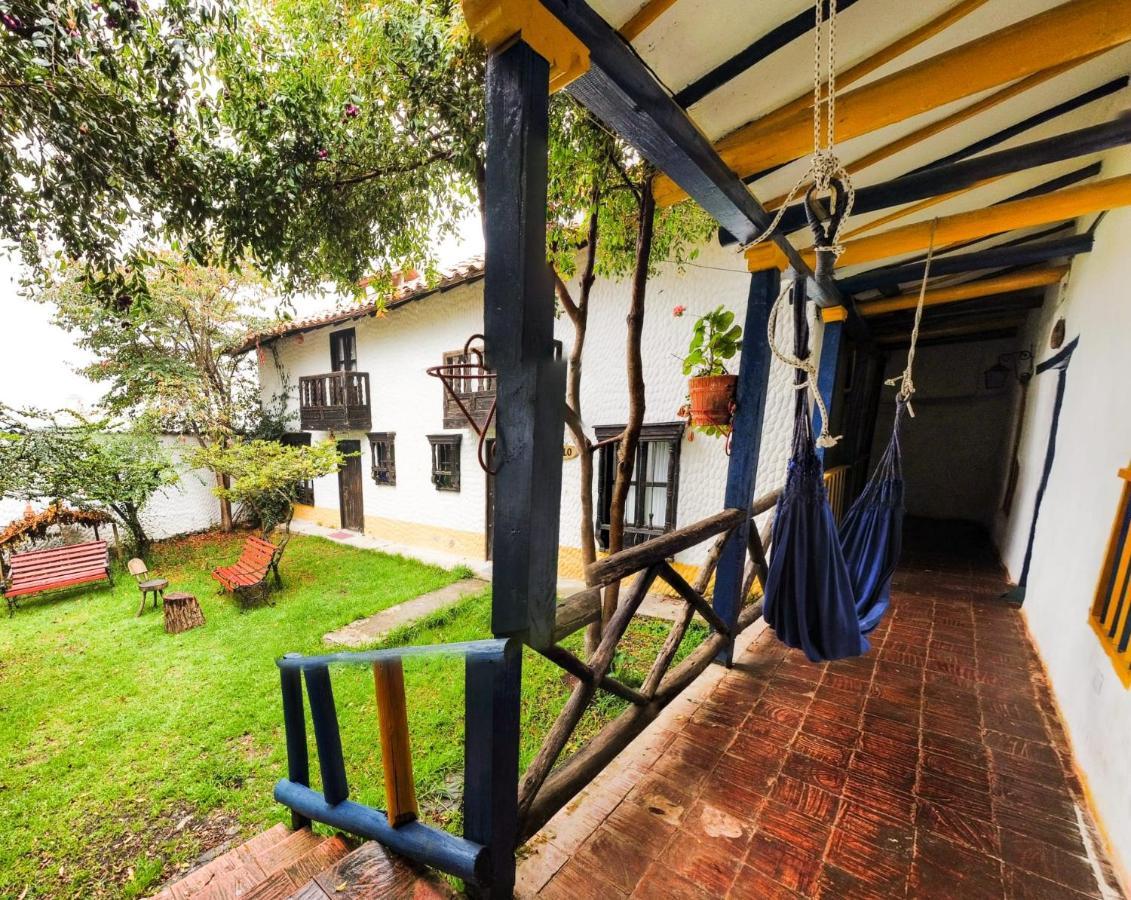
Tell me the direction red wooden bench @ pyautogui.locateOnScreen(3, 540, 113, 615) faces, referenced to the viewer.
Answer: facing the viewer and to the right of the viewer

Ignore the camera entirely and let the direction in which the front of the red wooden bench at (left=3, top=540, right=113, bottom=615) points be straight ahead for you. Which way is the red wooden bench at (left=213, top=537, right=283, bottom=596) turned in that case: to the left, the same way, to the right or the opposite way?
to the right

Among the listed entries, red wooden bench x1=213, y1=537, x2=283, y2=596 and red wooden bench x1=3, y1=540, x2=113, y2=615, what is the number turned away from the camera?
0

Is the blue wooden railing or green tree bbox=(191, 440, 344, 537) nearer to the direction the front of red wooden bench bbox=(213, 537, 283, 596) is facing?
the blue wooden railing

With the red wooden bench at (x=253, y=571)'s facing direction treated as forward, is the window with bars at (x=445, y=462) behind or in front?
behind

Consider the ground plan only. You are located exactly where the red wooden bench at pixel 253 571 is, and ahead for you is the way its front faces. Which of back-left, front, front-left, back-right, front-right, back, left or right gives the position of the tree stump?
front

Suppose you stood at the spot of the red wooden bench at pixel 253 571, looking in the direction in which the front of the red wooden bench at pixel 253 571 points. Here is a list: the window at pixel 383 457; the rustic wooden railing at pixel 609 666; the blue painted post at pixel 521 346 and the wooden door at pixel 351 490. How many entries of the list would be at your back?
2

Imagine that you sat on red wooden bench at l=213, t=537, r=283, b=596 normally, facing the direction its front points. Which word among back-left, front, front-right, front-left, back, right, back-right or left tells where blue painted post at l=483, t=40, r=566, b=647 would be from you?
front-left

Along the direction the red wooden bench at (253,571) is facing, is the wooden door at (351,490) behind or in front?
behind

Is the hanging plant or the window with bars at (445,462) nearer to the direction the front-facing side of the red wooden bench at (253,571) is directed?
the hanging plant

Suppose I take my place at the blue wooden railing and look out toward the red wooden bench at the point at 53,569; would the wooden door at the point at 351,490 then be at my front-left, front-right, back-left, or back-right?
front-right

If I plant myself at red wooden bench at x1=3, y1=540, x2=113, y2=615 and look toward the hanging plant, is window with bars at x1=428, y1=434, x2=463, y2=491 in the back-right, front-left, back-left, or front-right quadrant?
front-left

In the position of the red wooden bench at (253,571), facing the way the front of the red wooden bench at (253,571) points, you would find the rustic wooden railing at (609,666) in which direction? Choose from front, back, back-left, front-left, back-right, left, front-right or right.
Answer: front-left
